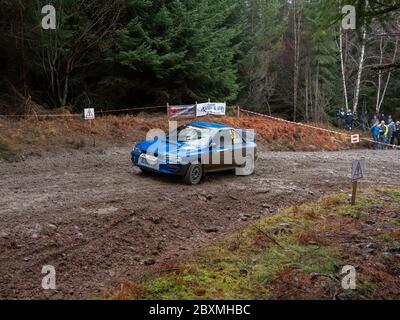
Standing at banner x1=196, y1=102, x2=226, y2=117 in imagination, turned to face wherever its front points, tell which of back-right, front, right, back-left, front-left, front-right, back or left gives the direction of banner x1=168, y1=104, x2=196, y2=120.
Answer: front-right

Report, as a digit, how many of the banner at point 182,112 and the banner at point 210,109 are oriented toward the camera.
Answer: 2

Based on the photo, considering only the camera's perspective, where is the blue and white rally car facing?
facing the viewer and to the left of the viewer

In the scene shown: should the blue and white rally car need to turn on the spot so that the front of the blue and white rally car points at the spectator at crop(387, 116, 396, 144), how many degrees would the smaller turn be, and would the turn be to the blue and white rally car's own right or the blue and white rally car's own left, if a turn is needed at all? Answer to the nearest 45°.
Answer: approximately 180°

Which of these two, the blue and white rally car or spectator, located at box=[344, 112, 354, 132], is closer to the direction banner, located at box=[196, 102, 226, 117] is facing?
the blue and white rally car

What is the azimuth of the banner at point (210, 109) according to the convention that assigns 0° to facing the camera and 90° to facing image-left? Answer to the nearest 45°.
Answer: approximately 0°

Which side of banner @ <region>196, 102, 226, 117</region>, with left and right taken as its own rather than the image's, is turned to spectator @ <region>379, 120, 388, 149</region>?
left

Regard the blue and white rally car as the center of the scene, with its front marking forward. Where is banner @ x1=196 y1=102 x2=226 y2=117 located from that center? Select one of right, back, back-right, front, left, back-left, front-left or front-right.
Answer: back-right

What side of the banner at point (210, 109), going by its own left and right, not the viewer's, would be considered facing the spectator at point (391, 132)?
left

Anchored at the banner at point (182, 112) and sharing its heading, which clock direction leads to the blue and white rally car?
The blue and white rally car is roughly at 12 o'clock from the banner.
